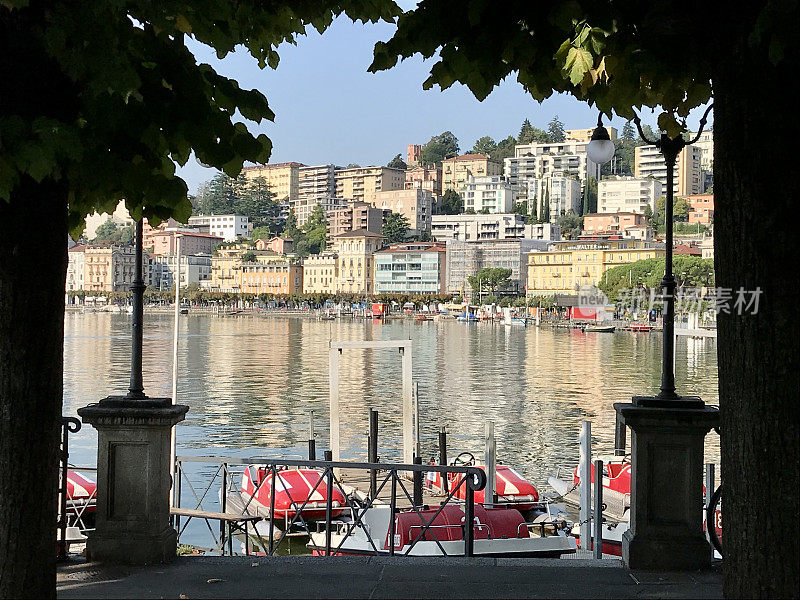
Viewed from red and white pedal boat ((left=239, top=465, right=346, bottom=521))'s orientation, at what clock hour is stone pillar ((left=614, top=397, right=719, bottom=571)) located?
The stone pillar is roughly at 1 o'clock from the red and white pedal boat.

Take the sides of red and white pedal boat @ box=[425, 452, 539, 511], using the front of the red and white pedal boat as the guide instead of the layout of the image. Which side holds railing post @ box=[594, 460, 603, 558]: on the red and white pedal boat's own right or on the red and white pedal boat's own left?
on the red and white pedal boat's own right

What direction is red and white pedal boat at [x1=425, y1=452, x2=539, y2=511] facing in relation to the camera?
to the viewer's right

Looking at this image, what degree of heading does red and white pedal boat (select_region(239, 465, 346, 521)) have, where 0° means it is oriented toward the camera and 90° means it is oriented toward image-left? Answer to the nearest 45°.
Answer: approximately 315°
